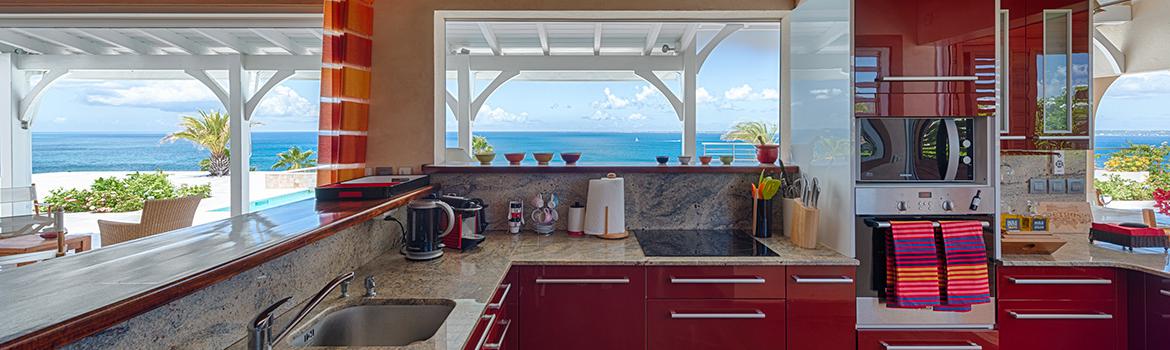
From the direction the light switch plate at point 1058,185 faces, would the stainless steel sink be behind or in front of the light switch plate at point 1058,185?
in front

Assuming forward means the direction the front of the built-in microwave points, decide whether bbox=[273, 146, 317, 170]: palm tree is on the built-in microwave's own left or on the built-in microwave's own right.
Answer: on the built-in microwave's own right

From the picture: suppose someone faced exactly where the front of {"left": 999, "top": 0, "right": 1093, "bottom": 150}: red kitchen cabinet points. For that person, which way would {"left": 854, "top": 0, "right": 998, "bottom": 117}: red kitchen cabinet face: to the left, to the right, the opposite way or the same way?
the same way

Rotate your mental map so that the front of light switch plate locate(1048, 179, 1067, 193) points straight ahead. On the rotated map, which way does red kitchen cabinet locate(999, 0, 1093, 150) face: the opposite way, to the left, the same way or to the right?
the same way

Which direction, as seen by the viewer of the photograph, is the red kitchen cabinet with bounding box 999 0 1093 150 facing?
facing the viewer

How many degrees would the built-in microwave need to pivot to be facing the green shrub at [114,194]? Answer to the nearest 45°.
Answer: approximately 90° to its right

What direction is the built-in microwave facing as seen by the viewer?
toward the camera

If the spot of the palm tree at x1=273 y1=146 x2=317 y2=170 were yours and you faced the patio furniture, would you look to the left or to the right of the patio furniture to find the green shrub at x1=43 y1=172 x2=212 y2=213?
right

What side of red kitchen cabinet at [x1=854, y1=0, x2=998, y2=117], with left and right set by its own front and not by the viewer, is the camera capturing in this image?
front

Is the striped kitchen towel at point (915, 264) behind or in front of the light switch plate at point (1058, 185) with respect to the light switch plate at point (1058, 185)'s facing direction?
in front

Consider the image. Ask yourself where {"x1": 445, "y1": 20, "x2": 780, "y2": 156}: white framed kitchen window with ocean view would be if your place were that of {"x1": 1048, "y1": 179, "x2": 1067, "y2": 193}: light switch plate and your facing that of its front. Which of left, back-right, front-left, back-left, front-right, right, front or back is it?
right
